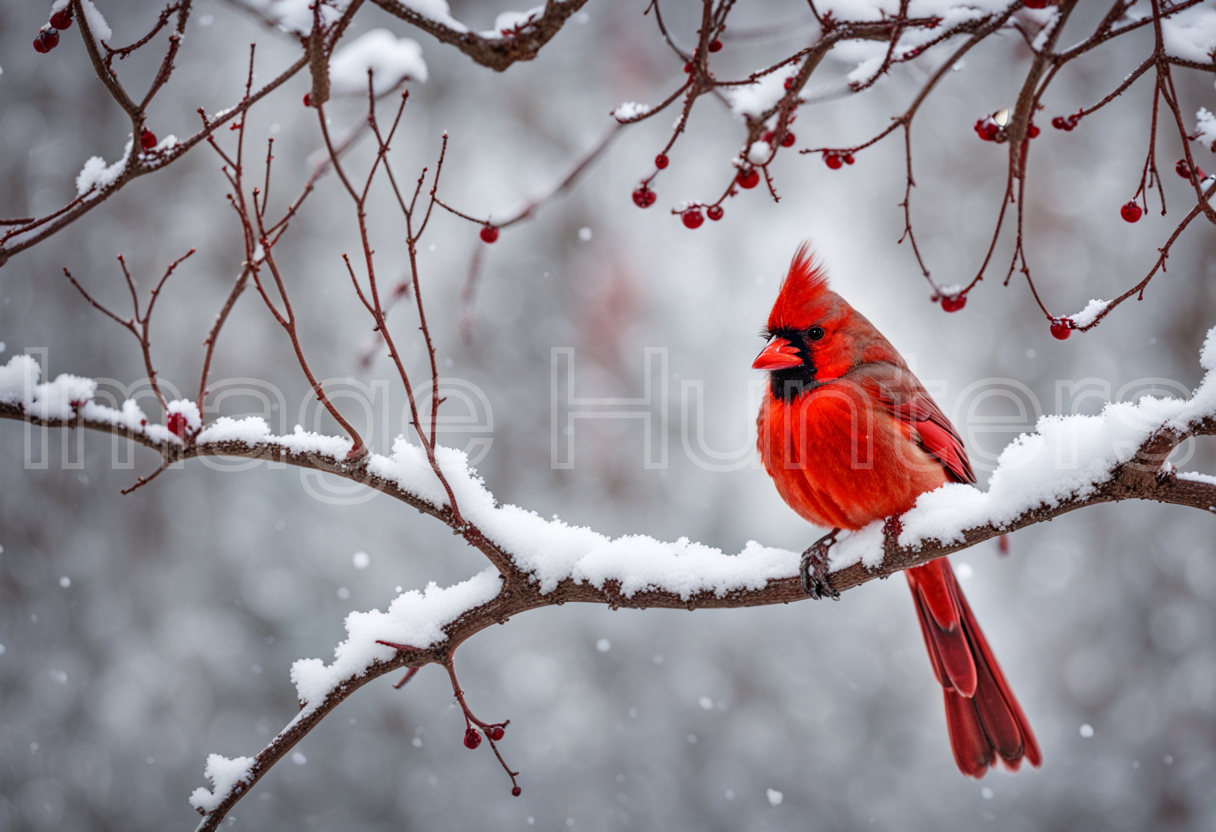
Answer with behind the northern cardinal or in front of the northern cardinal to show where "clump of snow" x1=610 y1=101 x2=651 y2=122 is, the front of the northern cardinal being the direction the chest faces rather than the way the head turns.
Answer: in front

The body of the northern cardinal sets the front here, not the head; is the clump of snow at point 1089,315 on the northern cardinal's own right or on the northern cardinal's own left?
on the northern cardinal's own left

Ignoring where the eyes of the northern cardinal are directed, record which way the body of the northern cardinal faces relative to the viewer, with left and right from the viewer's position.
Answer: facing the viewer and to the left of the viewer

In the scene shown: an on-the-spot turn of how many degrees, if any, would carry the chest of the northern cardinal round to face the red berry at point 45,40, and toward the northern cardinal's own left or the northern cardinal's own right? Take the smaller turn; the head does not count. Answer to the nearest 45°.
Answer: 0° — it already faces it
